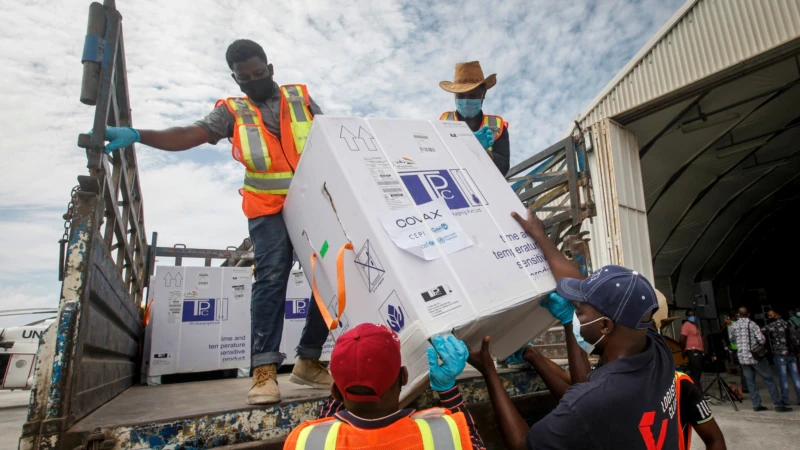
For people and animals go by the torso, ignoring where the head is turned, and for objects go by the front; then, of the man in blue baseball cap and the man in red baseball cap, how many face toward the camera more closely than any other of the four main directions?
0

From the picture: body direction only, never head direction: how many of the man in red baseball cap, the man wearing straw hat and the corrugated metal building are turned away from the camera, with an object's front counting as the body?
1

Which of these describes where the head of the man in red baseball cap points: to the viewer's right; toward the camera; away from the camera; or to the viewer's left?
away from the camera

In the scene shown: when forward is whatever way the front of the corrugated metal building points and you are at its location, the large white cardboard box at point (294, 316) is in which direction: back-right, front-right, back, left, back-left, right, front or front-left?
front

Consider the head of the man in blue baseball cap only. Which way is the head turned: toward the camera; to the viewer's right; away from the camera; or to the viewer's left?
to the viewer's left

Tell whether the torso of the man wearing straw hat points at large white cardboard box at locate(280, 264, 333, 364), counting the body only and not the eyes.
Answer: no

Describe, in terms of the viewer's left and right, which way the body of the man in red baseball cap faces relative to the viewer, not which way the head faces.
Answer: facing away from the viewer

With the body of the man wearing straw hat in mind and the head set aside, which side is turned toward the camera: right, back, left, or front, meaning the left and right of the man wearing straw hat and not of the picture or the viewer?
front

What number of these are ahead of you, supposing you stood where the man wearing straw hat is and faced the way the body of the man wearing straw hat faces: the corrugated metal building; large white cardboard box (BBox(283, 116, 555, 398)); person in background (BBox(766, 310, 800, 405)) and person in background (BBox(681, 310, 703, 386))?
1

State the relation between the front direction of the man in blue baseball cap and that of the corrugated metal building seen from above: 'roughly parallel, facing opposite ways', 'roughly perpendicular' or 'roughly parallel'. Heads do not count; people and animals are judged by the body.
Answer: roughly perpendicular

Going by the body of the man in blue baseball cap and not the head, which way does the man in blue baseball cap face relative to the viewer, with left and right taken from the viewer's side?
facing away from the viewer and to the left of the viewer

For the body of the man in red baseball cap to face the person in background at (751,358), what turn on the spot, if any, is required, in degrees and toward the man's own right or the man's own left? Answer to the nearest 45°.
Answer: approximately 45° to the man's own right
